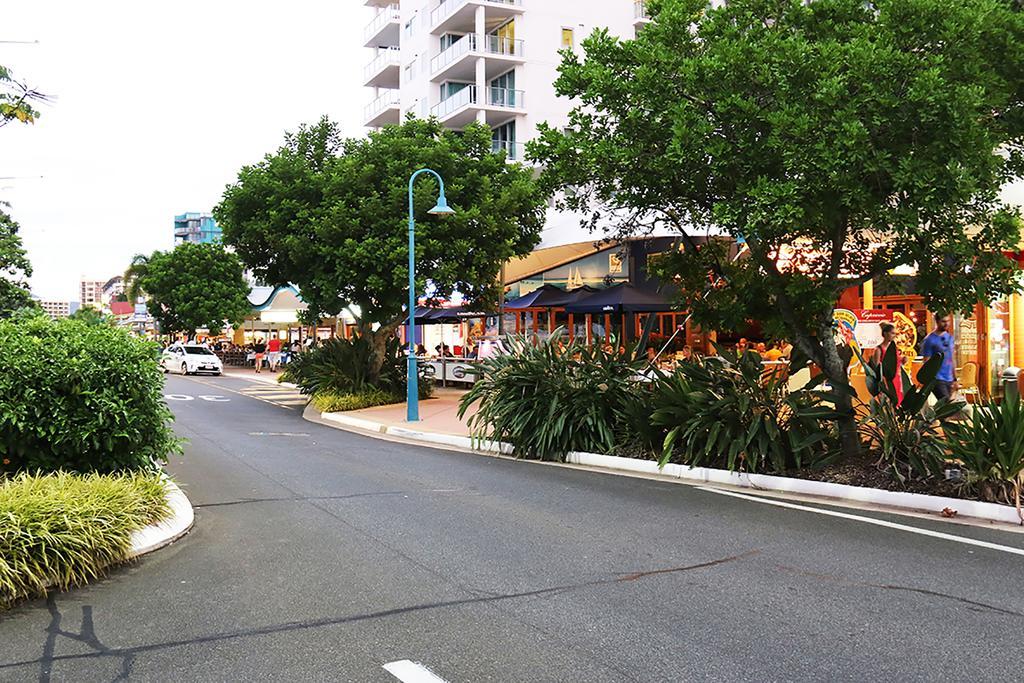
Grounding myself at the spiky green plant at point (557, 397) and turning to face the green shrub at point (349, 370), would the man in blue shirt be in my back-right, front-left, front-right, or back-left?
back-right

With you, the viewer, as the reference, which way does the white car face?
facing the viewer and to the right of the viewer

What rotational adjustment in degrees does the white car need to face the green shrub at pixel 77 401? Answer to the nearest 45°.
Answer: approximately 45° to its right

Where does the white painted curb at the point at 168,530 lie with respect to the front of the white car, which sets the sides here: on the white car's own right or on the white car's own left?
on the white car's own right

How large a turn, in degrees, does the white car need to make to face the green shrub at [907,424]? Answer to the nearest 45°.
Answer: approximately 45° to its right

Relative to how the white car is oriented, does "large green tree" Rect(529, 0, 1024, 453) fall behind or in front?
in front

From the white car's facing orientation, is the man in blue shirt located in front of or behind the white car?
in front

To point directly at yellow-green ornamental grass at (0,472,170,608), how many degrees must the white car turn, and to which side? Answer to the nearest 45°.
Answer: approximately 45° to its right

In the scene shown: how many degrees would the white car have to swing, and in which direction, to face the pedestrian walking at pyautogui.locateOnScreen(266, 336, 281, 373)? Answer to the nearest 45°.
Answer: approximately 45° to its left

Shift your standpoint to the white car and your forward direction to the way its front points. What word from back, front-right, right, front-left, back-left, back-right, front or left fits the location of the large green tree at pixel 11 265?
front-right

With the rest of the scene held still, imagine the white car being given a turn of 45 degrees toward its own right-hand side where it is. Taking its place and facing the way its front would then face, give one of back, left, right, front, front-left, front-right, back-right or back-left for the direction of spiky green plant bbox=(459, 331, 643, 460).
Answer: front

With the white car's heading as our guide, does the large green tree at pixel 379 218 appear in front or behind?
in front

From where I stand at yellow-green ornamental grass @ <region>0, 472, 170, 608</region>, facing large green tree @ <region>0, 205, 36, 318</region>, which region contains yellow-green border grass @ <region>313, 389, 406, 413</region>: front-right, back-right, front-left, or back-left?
front-right
